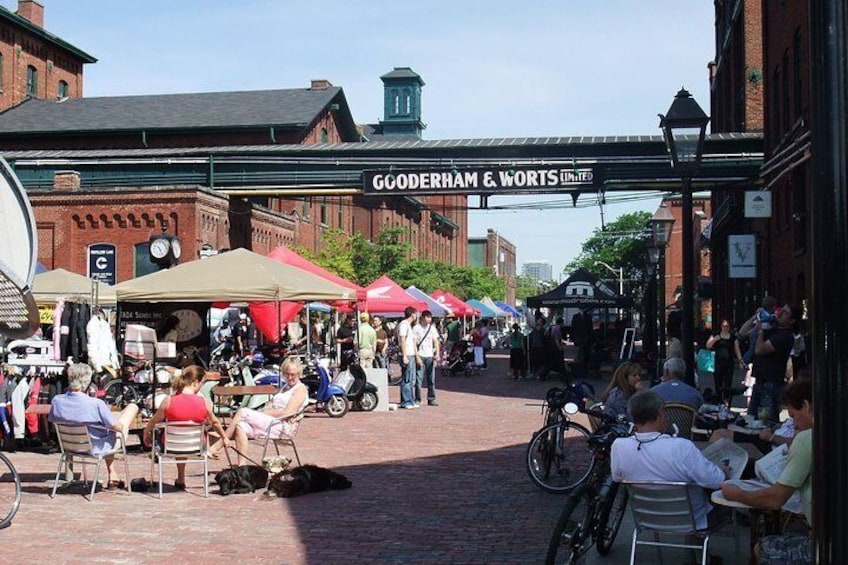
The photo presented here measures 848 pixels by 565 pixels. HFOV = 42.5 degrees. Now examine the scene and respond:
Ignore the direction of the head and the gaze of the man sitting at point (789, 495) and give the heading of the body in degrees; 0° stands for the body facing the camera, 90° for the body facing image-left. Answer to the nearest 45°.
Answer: approximately 90°

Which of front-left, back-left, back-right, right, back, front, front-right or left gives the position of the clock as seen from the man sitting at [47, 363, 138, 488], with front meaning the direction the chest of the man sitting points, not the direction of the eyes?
front-left

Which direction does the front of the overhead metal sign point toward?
toward the camera

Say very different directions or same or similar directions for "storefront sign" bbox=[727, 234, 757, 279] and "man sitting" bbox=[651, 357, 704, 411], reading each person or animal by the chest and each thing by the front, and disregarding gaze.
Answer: very different directions

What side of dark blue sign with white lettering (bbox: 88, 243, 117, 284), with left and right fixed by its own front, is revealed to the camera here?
front

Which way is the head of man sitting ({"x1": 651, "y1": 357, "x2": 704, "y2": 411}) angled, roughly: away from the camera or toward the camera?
away from the camera

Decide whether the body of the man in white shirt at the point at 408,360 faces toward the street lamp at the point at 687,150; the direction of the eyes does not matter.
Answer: no

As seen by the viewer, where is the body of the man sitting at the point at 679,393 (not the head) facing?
away from the camera

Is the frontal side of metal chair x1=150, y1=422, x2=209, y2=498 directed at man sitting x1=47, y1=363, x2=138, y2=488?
no
